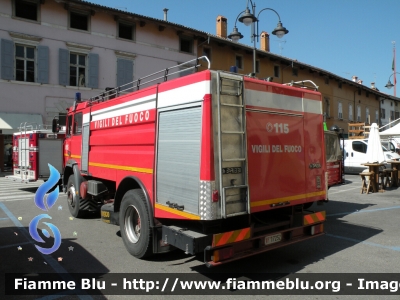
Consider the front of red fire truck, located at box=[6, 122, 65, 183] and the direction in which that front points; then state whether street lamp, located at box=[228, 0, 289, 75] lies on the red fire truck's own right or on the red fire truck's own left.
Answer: on the red fire truck's own right

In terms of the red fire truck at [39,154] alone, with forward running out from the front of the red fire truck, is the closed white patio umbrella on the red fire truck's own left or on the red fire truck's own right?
on the red fire truck's own right

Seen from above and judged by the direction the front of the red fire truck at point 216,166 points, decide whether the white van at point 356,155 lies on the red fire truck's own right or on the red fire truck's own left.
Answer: on the red fire truck's own right

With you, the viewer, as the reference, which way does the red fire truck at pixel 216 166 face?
facing away from the viewer and to the left of the viewer

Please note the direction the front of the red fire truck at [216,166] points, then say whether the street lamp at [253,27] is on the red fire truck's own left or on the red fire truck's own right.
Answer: on the red fire truck's own right

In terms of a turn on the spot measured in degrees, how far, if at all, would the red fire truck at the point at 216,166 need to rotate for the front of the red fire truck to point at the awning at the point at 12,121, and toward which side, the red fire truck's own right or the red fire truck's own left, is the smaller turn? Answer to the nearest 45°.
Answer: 0° — it already faces it

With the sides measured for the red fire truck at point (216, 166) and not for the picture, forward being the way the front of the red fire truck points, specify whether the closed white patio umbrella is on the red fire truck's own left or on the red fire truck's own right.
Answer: on the red fire truck's own right

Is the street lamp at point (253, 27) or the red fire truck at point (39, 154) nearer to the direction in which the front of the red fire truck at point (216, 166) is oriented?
the red fire truck
